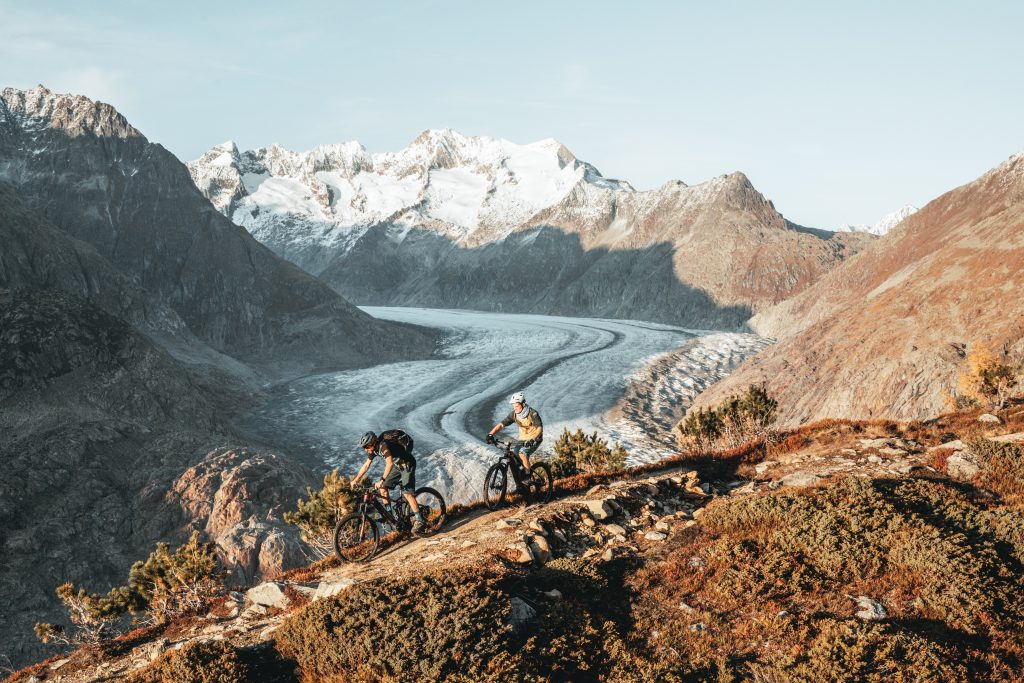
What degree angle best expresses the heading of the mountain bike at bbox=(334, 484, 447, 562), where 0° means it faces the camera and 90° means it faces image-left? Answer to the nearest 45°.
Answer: approximately 45°

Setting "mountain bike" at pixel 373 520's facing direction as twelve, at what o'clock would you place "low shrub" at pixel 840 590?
The low shrub is roughly at 9 o'clock from the mountain bike.

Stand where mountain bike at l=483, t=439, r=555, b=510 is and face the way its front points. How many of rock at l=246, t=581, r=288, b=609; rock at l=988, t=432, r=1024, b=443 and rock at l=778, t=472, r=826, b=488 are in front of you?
1

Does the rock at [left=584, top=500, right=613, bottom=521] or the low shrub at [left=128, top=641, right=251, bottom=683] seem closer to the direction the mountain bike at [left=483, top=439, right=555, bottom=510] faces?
the low shrub

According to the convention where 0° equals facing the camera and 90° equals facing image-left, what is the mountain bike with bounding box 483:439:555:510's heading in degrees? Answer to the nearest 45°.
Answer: approximately 45°

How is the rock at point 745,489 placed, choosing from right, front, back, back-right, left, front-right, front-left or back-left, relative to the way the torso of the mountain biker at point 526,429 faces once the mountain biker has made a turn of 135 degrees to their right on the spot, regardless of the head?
right

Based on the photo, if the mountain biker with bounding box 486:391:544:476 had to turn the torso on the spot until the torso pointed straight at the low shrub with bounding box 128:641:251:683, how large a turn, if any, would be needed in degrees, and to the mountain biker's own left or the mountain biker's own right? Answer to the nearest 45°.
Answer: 0° — they already face it

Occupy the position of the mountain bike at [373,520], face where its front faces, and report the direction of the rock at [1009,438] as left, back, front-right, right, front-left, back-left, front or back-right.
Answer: back-left
